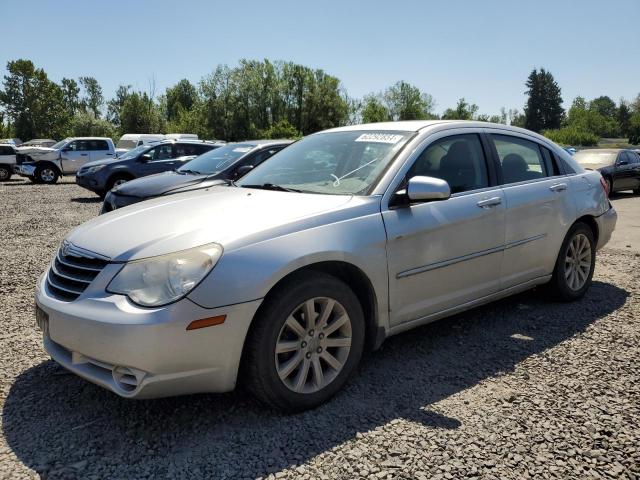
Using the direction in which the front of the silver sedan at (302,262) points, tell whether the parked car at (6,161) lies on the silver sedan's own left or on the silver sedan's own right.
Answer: on the silver sedan's own right

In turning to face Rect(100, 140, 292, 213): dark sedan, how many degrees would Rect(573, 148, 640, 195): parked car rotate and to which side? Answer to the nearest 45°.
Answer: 0° — it already faces it

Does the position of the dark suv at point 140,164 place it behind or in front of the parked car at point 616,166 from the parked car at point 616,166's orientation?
in front

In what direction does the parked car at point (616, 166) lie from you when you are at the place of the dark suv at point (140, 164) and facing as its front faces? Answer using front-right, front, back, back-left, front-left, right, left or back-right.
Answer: back-left

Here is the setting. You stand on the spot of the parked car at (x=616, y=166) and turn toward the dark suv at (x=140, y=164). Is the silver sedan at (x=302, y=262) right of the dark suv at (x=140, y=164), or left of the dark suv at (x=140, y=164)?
left

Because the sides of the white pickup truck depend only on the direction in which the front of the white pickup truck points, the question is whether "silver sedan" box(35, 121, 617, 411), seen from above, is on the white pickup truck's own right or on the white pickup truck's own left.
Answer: on the white pickup truck's own left

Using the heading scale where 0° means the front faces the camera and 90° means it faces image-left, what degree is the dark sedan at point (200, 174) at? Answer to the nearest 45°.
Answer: approximately 45°

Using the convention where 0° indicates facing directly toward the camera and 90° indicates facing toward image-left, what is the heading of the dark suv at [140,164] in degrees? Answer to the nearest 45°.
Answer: approximately 45°

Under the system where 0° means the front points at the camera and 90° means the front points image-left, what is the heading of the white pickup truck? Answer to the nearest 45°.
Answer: approximately 45°
